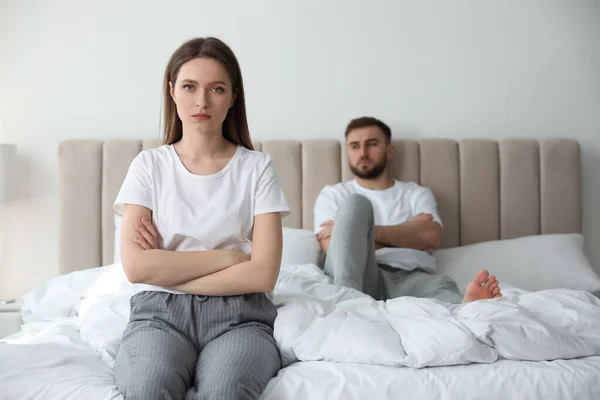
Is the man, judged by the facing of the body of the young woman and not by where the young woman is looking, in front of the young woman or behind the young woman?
behind

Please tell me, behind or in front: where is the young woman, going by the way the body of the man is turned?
in front

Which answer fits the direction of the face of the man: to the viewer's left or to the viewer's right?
to the viewer's left

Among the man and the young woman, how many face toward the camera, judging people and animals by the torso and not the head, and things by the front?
2

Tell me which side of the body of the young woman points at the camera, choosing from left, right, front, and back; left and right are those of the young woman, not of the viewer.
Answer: front

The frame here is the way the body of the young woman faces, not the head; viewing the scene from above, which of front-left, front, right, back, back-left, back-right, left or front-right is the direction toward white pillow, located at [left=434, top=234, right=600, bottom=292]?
back-left

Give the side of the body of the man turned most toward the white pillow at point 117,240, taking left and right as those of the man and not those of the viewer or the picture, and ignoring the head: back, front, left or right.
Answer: right

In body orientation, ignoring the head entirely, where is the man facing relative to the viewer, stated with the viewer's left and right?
facing the viewer
